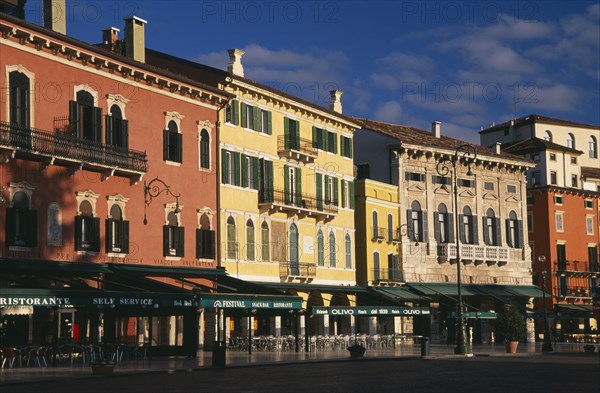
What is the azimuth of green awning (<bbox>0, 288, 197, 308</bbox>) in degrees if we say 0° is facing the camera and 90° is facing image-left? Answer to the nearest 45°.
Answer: approximately 315°

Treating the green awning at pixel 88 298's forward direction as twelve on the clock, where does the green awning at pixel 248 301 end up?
the green awning at pixel 248 301 is roughly at 9 o'clock from the green awning at pixel 88 298.
